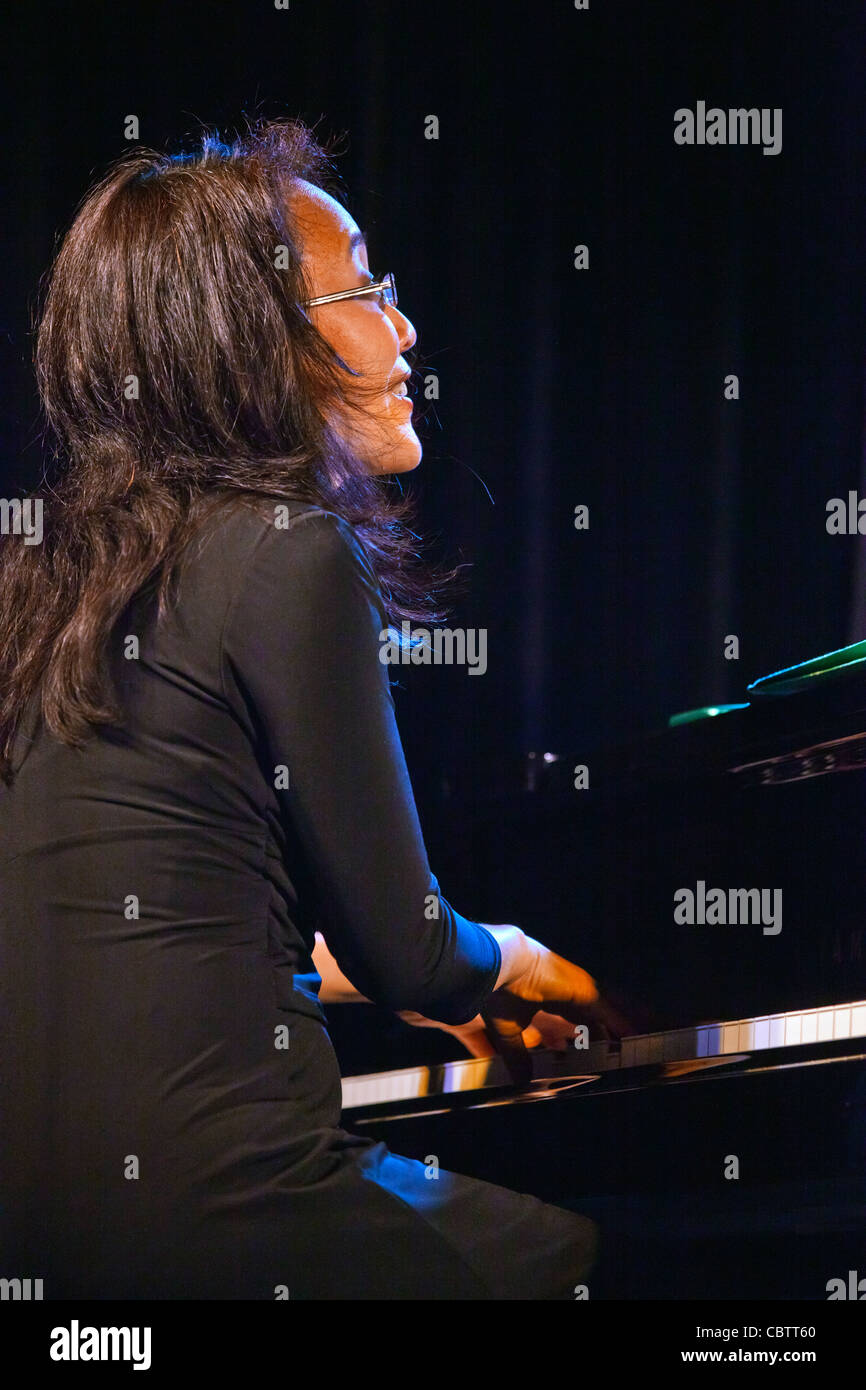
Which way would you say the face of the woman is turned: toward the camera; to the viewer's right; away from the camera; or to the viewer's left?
to the viewer's right

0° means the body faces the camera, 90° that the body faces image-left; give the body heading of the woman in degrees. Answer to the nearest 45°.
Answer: approximately 225°
